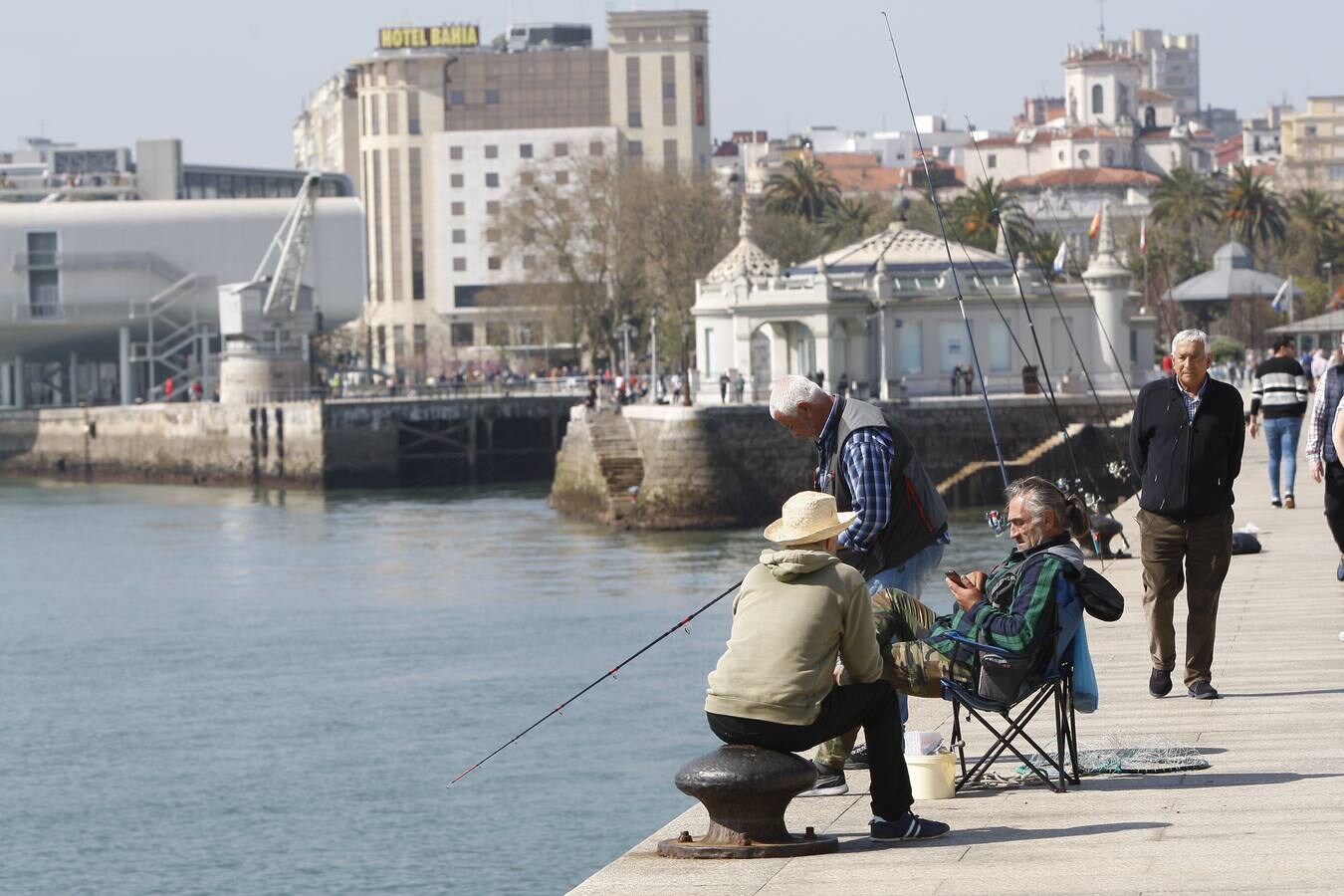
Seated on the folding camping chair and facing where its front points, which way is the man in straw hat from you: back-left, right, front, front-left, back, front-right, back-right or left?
front-left

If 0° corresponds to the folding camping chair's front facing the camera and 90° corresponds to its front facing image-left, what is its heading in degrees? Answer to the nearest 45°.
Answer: approximately 90°

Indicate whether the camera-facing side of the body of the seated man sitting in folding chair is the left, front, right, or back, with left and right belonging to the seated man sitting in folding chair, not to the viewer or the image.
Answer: left

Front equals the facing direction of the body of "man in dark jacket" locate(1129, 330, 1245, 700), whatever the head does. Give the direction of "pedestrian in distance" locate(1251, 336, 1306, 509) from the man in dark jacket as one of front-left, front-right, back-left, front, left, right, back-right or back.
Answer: back

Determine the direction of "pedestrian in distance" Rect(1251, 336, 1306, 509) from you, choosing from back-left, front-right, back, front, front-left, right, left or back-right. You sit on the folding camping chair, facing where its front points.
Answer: right

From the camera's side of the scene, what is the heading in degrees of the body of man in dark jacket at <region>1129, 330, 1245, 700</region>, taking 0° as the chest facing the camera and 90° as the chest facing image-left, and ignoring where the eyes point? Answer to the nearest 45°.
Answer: approximately 0°

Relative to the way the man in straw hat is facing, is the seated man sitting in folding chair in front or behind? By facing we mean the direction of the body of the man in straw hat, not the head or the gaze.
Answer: in front

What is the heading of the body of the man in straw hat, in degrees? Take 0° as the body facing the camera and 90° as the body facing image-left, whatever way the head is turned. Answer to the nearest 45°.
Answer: approximately 225°

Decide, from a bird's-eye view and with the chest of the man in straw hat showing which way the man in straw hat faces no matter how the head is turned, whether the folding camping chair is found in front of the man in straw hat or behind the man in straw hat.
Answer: in front
